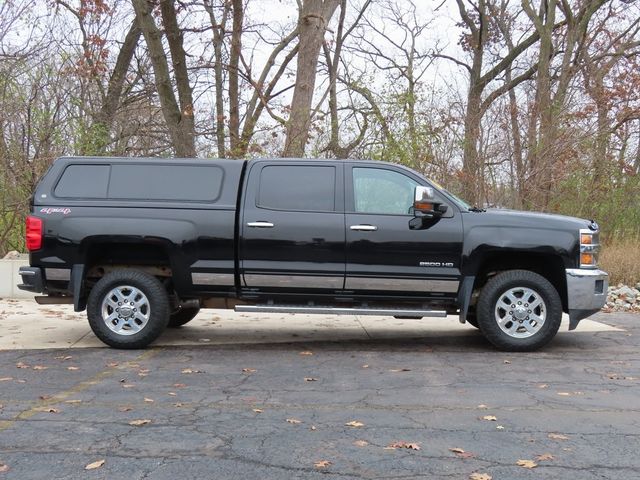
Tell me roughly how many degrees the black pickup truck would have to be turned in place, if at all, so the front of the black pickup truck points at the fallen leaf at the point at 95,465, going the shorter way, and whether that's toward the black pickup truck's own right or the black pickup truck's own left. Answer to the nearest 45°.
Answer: approximately 90° to the black pickup truck's own right

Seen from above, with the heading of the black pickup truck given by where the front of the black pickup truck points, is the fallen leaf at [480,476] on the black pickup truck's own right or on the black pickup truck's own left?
on the black pickup truck's own right

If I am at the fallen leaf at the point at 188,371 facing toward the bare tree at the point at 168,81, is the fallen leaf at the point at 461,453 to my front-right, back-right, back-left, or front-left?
back-right

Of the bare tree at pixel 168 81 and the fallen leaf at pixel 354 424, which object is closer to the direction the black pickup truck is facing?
the fallen leaf

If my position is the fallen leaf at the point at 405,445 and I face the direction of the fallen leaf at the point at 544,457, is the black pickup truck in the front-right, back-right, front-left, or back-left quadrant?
back-left

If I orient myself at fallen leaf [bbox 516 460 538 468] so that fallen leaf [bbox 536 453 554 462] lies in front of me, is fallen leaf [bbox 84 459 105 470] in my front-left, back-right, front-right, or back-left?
back-left

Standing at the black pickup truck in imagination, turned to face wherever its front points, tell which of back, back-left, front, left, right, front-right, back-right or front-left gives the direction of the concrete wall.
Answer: back-left

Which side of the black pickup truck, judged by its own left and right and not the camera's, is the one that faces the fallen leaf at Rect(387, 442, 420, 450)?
right

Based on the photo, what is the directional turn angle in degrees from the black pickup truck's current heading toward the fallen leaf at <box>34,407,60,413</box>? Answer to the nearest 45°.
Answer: approximately 135° to its right

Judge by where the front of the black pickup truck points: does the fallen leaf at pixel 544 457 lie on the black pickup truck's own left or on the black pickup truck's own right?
on the black pickup truck's own right

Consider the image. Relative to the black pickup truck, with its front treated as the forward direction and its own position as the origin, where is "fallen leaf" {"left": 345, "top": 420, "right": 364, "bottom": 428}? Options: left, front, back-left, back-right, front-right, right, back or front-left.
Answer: right

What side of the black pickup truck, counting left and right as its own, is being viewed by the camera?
right
